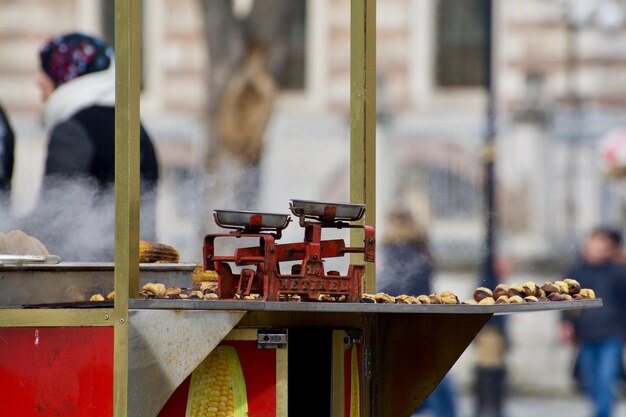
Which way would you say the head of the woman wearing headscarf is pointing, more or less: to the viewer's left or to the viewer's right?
to the viewer's left

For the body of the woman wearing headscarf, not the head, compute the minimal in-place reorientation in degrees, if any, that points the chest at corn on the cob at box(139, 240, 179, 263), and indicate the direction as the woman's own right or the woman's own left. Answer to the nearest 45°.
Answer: approximately 135° to the woman's own left
